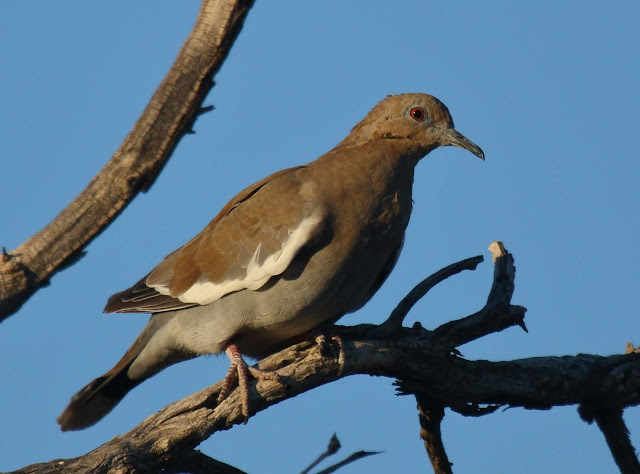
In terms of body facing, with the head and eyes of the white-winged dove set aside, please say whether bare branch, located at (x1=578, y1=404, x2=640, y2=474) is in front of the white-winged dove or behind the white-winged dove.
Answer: in front

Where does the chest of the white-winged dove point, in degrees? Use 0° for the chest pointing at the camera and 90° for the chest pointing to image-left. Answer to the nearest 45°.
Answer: approximately 270°
